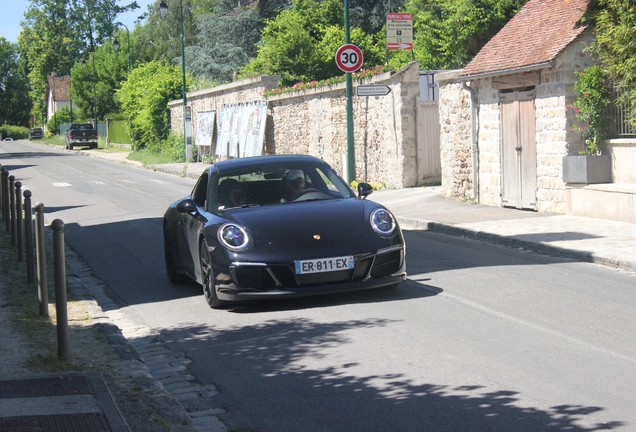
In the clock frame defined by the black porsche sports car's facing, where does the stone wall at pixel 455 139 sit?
The stone wall is roughly at 8 o'clock from the black porsche sports car.

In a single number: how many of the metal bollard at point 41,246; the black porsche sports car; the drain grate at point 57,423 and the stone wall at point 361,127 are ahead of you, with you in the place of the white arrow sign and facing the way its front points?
3

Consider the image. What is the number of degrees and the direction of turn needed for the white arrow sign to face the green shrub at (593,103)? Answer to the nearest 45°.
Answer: approximately 45° to its left

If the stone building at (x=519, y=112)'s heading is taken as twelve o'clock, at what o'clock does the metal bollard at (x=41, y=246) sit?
The metal bollard is roughly at 11 o'clock from the stone building.

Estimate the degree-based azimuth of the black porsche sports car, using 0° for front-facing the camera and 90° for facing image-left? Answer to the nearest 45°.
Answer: approximately 315°

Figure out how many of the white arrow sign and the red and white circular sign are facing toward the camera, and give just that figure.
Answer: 2

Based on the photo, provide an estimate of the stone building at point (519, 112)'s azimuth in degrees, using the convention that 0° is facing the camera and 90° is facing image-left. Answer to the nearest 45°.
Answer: approximately 45°

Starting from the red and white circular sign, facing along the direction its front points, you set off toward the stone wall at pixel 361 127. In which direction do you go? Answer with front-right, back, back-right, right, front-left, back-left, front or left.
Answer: back

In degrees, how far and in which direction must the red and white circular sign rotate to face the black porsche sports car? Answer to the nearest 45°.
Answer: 0° — it already faces it

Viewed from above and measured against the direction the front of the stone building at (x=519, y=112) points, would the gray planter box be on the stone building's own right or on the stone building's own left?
on the stone building's own left

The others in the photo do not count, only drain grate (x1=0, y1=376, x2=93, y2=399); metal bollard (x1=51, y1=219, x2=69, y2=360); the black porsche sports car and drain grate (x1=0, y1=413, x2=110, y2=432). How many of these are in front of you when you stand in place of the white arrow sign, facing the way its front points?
4

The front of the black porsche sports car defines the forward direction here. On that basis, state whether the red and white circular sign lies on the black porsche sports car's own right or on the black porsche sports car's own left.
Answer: on the black porsche sports car's own left

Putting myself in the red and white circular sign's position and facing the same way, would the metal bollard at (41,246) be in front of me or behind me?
in front
